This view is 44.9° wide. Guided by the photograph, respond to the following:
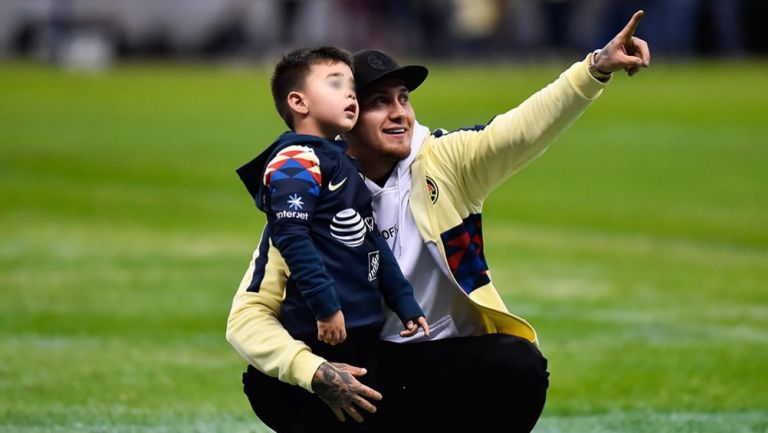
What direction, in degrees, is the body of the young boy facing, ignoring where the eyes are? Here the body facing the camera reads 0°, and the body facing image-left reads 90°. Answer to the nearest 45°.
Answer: approximately 315°

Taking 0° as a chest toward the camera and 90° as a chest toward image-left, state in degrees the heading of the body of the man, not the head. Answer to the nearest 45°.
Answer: approximately 0°

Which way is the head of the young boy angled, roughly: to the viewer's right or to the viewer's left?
to the viewer's right
